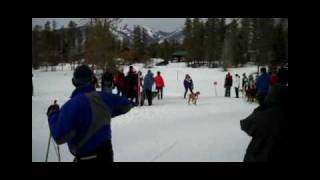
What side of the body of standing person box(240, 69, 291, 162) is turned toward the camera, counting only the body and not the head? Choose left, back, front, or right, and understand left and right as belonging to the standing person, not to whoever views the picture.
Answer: back

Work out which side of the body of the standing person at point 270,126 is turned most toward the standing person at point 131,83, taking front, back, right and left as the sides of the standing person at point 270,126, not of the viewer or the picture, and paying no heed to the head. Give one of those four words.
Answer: front

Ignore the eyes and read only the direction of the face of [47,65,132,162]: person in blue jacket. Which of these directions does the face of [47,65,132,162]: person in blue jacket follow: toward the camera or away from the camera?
away from the camera

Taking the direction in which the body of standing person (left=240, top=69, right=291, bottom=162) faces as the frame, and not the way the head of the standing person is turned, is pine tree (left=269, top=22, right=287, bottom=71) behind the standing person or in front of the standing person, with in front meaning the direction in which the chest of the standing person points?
in front

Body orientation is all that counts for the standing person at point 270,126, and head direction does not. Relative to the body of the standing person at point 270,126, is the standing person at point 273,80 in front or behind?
in front

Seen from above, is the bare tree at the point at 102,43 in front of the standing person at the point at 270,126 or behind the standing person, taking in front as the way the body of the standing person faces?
in front
